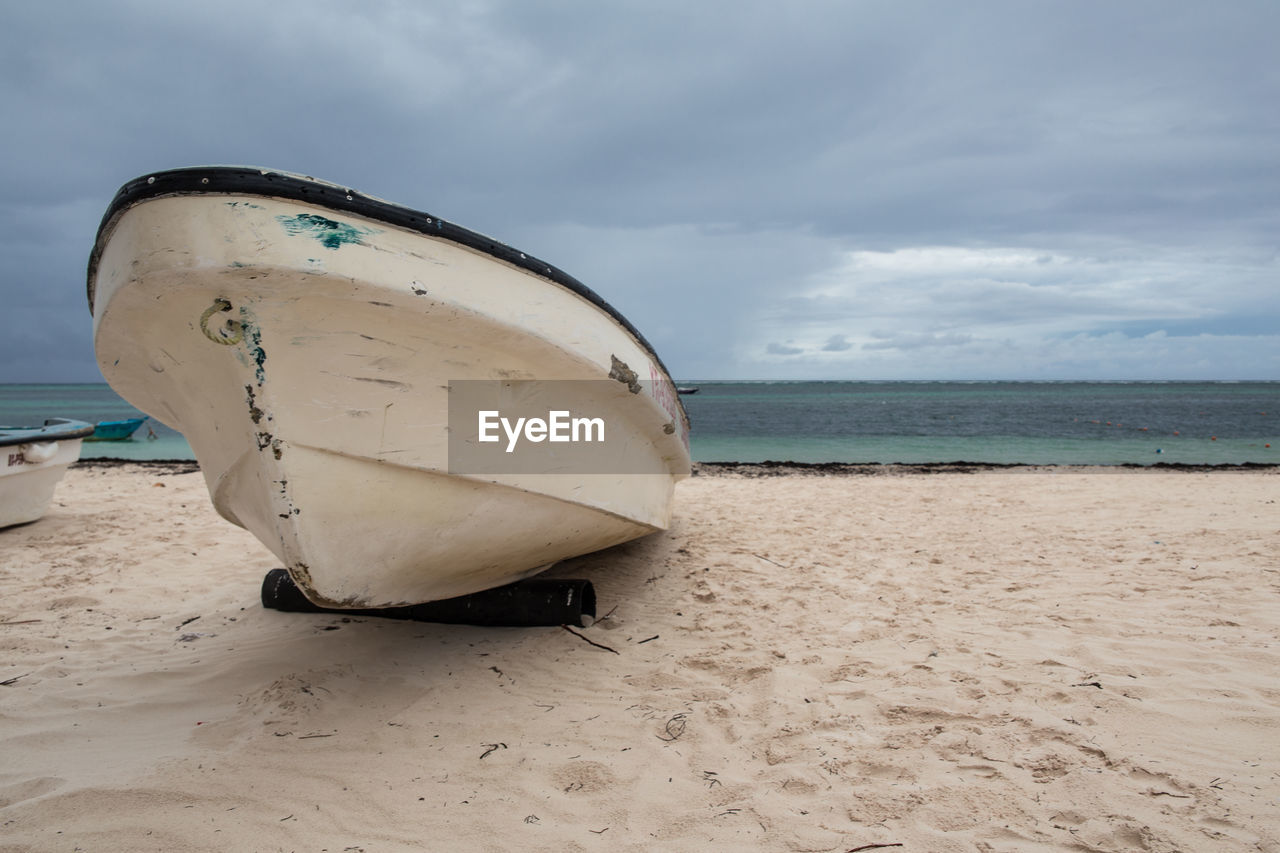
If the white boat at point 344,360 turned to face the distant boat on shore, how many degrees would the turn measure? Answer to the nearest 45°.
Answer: approximately 90° to its right

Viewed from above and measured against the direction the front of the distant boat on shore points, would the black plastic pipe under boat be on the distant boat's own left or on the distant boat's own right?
on the distant boat's own right

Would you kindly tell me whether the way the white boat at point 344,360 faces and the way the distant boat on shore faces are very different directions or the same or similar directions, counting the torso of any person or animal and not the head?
very different directions

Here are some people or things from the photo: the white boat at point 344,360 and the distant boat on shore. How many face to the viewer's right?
1
